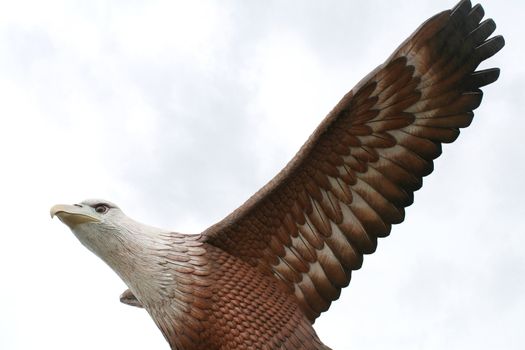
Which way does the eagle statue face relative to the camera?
to the viewer's left
